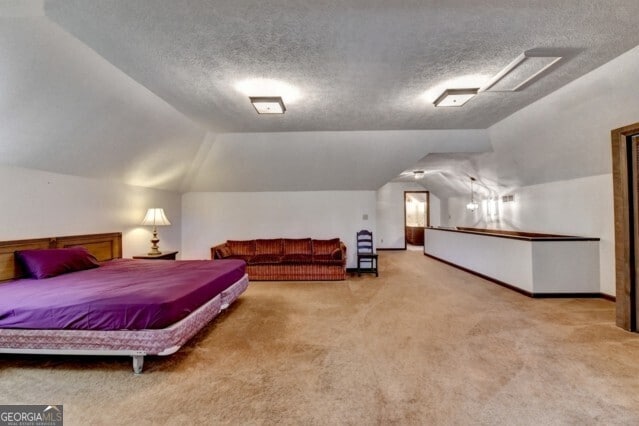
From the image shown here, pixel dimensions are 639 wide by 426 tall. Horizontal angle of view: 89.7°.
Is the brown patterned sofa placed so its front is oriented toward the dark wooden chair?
no

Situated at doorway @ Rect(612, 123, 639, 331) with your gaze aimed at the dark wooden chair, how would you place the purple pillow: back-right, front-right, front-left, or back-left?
front-left

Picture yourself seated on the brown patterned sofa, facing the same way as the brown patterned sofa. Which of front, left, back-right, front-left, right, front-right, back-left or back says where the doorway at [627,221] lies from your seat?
front-left

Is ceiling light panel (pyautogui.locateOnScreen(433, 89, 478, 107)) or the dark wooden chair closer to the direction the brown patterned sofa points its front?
the ceiling light panel

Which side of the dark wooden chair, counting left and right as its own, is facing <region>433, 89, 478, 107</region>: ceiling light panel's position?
front

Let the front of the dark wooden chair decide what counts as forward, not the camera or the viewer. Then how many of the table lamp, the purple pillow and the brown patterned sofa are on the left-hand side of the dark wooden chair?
0

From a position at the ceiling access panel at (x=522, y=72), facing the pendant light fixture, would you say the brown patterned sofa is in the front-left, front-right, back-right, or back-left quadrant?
front-left

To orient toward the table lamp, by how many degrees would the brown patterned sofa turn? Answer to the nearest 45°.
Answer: approximately 90° to its right

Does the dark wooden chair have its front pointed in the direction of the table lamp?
no

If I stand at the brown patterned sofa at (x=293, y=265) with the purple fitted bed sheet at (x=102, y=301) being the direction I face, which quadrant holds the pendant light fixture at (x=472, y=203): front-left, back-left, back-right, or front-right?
back-left

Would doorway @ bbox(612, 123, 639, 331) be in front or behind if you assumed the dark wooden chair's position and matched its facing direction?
in front

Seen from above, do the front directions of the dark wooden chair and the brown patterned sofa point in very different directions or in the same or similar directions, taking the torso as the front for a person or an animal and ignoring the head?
same or similar directions

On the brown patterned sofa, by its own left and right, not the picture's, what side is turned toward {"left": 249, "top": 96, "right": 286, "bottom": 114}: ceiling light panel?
front

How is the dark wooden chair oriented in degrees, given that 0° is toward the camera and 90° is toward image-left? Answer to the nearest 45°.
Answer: approximately 0°

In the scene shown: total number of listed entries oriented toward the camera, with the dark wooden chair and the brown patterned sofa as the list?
2

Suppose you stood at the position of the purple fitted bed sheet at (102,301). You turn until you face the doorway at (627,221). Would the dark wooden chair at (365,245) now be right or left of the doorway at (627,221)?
left

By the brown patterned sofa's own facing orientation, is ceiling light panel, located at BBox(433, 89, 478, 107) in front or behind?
in front

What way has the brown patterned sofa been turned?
toward the camera
